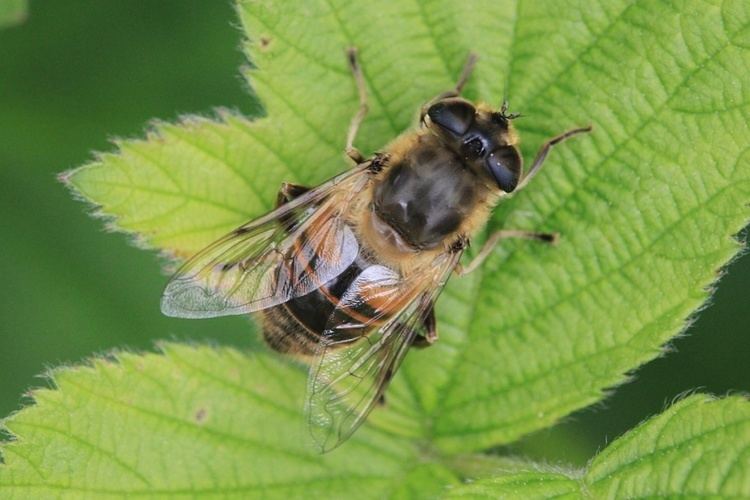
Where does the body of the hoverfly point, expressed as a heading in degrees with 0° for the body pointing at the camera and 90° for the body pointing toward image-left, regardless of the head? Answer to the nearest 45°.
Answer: approximately 225°

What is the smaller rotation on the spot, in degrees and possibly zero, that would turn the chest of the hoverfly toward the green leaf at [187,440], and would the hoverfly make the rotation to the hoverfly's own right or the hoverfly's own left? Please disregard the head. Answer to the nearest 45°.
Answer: approximately 135° to the hoverfly's own left
